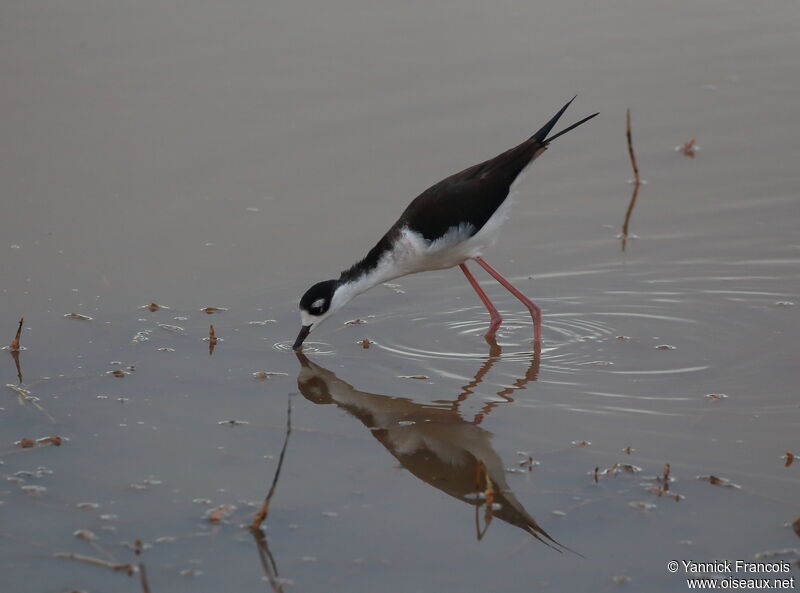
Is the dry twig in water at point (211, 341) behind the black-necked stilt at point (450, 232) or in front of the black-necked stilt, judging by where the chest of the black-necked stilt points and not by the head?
in front

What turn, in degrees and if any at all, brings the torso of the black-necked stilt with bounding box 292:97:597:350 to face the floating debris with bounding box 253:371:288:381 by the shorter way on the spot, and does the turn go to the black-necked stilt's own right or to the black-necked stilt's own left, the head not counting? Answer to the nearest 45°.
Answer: approximately 45° to the black-necked stilt's own left

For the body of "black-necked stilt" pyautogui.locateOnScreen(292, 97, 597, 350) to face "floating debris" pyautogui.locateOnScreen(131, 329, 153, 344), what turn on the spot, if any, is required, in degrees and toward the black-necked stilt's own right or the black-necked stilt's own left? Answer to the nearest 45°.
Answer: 0° — it already faces it

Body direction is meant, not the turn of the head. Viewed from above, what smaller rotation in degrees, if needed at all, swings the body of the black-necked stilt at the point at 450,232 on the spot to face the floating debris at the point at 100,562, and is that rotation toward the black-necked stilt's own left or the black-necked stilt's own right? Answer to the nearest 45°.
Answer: approximately 45° to the black-necked stilt's own left

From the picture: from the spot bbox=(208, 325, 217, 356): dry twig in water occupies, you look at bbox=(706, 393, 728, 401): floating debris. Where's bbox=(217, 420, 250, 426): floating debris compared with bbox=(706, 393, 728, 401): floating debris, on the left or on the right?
right

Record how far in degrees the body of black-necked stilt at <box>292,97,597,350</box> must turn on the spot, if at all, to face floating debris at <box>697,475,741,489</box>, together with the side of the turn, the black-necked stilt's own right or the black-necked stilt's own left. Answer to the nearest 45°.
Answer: approximately 135° to the black-necked stilt's own left

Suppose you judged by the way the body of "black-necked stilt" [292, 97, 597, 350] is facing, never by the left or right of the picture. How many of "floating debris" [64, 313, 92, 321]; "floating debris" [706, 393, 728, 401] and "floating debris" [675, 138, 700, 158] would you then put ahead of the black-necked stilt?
1

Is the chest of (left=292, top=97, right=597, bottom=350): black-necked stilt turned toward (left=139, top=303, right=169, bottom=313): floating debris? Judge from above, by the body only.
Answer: yes

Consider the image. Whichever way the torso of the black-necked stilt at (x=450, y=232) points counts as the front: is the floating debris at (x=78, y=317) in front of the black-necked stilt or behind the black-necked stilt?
in front

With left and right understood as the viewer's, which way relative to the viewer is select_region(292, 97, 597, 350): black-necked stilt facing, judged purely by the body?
facing to the left of the viewer

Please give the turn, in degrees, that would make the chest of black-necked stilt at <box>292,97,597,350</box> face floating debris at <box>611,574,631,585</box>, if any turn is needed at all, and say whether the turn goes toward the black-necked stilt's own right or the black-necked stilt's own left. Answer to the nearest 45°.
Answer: approximately 90° to the black-necked stilt's own left
